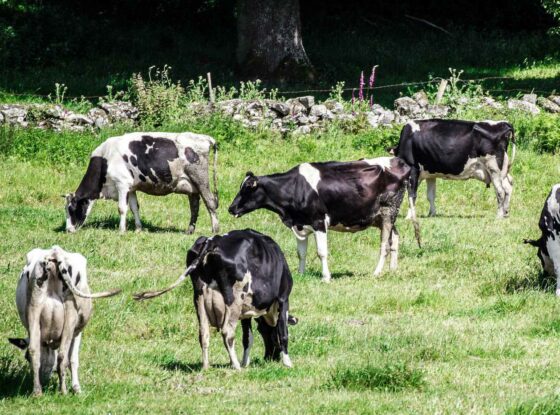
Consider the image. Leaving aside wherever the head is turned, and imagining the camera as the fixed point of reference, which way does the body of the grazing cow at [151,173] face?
to the viewer's left

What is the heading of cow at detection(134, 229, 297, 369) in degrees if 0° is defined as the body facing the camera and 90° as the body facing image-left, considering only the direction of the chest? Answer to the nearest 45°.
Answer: approximately 225°

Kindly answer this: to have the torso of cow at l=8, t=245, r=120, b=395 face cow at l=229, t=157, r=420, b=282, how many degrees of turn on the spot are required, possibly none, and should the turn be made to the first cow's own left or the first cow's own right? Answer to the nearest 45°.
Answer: approximately 45° to the first cow's own right

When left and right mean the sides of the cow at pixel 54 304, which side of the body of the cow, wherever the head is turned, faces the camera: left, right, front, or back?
back

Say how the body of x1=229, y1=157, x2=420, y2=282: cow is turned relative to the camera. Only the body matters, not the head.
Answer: to the viewer's left

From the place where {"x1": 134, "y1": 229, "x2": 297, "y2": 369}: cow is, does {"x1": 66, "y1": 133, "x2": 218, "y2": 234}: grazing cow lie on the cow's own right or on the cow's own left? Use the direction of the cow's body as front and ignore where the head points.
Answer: on the cow's own left

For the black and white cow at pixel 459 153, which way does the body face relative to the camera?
to the viewer's left

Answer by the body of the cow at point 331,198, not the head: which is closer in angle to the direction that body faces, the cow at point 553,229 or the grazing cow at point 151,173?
the grazing cow

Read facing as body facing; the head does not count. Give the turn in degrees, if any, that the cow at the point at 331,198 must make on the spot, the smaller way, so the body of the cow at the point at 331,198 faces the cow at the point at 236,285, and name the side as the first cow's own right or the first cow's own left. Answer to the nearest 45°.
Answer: approximately 90° to the first cow's own left

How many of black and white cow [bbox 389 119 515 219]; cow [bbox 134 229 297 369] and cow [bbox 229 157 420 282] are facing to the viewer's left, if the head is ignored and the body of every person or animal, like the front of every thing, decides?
2

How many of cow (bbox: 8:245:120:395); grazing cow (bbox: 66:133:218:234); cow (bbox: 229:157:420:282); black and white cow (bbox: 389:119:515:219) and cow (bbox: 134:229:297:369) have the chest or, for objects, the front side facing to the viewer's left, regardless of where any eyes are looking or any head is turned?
3

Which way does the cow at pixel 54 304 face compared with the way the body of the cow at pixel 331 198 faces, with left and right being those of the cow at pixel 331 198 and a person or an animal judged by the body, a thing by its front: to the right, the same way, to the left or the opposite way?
to the right

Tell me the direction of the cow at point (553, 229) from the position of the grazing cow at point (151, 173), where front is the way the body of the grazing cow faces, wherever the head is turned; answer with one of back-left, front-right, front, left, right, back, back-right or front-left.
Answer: back-left
